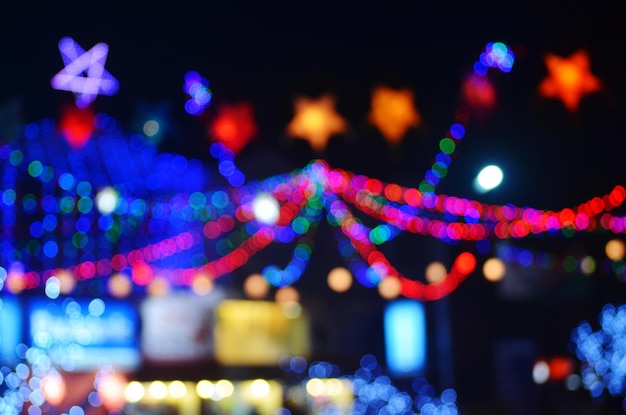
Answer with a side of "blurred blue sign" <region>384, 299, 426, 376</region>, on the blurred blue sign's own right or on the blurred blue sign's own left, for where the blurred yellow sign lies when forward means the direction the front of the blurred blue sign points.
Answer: on the blurred blue sign's own right

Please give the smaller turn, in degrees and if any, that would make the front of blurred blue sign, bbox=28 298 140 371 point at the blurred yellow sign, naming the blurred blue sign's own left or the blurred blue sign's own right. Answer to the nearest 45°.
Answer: approximately 135° to the blurred blue sign's own left

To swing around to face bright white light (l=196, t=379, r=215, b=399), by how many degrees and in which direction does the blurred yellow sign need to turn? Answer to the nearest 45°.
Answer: approximately 45° to its right

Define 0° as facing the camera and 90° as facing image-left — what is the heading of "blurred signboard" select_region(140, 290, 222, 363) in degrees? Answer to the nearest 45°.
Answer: approximately 0°
